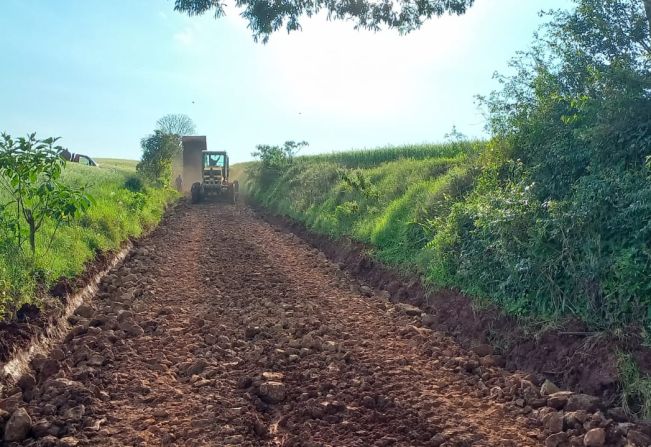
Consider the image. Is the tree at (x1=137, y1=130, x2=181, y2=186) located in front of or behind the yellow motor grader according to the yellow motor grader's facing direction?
in front

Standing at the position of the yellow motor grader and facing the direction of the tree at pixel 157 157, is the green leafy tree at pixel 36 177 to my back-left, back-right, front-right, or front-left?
back-left
